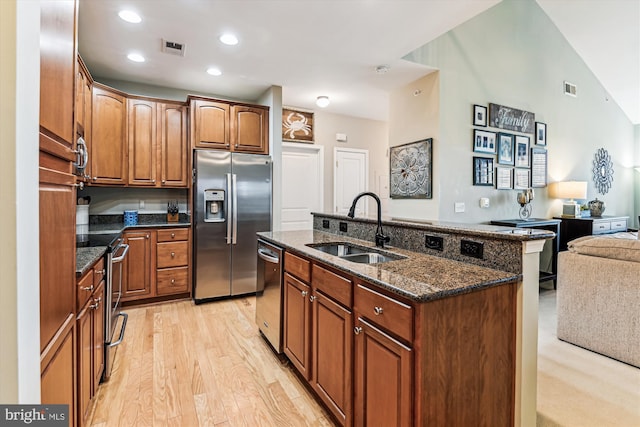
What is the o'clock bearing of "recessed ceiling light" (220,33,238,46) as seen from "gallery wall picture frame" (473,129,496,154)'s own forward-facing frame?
The recessed ceiling light is roughly at 3 o'clock from the gallery wall picture frame.

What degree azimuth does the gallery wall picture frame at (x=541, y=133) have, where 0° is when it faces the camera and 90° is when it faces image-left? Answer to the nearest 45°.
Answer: approximately 315°

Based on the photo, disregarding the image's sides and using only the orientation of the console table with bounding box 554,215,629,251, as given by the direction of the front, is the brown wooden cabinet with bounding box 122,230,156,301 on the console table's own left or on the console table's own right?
on the console table's own right

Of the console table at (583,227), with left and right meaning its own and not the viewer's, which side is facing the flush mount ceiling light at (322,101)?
right

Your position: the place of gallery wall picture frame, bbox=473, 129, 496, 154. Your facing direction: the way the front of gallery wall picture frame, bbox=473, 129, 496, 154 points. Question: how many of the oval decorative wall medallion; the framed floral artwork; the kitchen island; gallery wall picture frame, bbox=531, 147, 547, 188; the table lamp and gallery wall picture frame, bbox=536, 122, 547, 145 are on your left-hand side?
4

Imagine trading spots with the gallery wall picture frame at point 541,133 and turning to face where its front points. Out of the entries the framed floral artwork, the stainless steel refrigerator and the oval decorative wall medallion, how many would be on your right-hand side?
2

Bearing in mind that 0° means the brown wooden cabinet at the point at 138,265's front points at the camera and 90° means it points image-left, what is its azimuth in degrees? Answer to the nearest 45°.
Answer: approximately 0°

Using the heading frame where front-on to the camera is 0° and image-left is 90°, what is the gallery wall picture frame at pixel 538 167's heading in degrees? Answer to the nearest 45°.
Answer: approximately 315°

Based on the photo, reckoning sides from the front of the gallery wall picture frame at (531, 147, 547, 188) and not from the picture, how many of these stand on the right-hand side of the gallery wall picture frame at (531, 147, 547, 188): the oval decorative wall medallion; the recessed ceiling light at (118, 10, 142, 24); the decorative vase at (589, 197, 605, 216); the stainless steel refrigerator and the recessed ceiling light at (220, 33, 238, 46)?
3

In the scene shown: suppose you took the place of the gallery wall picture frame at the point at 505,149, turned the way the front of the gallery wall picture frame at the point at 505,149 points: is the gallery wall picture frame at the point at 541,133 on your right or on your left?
on your left

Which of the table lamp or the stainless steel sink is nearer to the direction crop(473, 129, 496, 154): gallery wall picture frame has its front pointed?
the stainless steel sink
